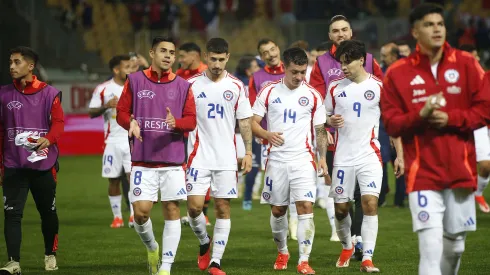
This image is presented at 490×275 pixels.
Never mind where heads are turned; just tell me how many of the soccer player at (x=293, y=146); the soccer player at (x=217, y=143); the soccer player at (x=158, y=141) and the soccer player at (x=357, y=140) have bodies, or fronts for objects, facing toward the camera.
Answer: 4

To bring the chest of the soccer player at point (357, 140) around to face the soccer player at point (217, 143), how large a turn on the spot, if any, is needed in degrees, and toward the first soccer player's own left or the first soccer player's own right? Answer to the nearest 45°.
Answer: approximately 90° to the first soccer player's own right

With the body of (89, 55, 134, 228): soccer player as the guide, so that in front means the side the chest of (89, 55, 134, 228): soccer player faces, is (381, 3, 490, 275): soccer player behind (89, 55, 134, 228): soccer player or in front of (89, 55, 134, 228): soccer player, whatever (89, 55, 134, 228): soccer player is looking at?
in front

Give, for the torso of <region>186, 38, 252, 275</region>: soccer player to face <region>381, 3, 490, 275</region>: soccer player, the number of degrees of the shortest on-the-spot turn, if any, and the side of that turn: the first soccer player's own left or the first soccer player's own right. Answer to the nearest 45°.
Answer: approximately 45° to the first soccer player's own left

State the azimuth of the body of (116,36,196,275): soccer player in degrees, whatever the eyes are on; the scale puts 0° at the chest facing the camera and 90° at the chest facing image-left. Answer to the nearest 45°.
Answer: approximately 0°

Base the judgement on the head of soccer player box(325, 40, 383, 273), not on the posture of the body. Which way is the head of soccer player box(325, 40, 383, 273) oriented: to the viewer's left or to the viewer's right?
to the viewer's left

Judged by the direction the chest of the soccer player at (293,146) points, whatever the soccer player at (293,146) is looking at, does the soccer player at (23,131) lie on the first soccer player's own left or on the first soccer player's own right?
on the first soccer player's own right

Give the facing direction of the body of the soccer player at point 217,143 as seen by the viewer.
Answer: toward the camera
